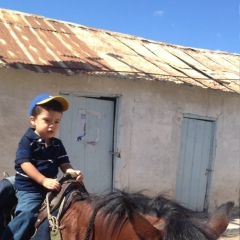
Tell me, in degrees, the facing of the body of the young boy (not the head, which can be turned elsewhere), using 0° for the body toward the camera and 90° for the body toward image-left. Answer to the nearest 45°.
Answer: approximately 315°

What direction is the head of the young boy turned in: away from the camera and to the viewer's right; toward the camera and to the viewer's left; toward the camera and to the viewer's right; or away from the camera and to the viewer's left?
toward the camera and to the viewer's right

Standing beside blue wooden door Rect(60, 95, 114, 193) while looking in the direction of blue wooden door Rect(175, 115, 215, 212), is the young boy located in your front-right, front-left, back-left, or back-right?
back-right

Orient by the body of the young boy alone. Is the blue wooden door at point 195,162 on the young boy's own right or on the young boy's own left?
on the young boy's own left

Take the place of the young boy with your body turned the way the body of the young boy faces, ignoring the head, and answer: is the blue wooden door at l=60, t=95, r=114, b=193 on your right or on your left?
on your left
